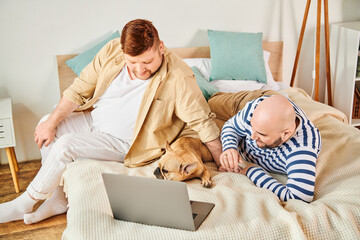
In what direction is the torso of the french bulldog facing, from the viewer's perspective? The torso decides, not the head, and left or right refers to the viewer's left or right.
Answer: facing the viewer and to the left of the viewer

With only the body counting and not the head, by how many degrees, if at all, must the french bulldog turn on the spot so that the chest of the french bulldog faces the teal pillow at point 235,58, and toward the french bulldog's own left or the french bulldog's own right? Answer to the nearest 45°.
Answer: approximately 135° to the french bulldog's own right

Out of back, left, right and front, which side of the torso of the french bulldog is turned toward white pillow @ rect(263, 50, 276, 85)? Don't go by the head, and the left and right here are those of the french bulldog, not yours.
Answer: back

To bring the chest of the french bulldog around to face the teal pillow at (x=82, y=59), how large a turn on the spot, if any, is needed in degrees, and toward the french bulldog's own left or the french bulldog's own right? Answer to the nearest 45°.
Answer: approximately 90° to the french bulldog's own right

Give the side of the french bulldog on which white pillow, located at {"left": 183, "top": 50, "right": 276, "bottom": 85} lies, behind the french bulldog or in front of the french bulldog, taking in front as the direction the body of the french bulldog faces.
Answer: behind
